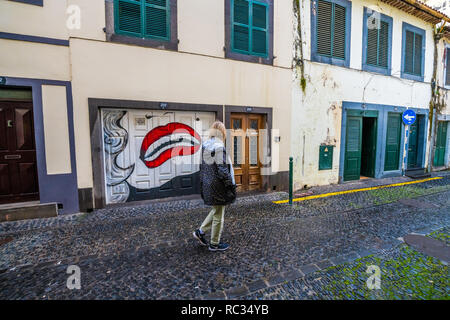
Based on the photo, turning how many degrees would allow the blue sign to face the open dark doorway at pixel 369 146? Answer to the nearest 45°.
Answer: approximately 45° to its right

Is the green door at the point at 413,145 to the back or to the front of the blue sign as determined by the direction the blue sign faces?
to the back

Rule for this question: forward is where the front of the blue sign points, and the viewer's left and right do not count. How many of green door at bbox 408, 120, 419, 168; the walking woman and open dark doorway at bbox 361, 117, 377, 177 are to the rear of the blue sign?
1

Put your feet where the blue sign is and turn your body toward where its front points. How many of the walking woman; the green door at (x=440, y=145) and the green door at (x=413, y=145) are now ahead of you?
1

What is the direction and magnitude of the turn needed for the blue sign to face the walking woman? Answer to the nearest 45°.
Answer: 0° — it already faces them

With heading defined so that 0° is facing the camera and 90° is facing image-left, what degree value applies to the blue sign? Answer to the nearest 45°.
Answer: approximately 0°

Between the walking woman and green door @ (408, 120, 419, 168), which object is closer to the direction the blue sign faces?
the walking woman

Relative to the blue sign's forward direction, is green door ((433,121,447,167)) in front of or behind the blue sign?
behind

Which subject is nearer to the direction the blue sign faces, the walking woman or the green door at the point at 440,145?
the walking woman
